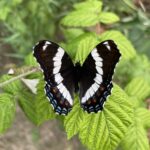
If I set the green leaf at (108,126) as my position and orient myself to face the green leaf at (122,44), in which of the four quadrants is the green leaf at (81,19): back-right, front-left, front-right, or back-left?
front-left

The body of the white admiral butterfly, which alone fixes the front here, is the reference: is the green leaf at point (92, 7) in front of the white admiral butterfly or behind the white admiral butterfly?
in front

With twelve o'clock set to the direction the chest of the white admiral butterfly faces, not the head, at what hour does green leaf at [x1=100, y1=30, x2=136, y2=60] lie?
The green leaf is roughly at 1 o'clock from the white admiral butterfly.

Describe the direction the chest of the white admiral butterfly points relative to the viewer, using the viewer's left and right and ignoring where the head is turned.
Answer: facing away from the viewer

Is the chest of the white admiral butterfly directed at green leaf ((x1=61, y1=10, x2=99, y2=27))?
yes
